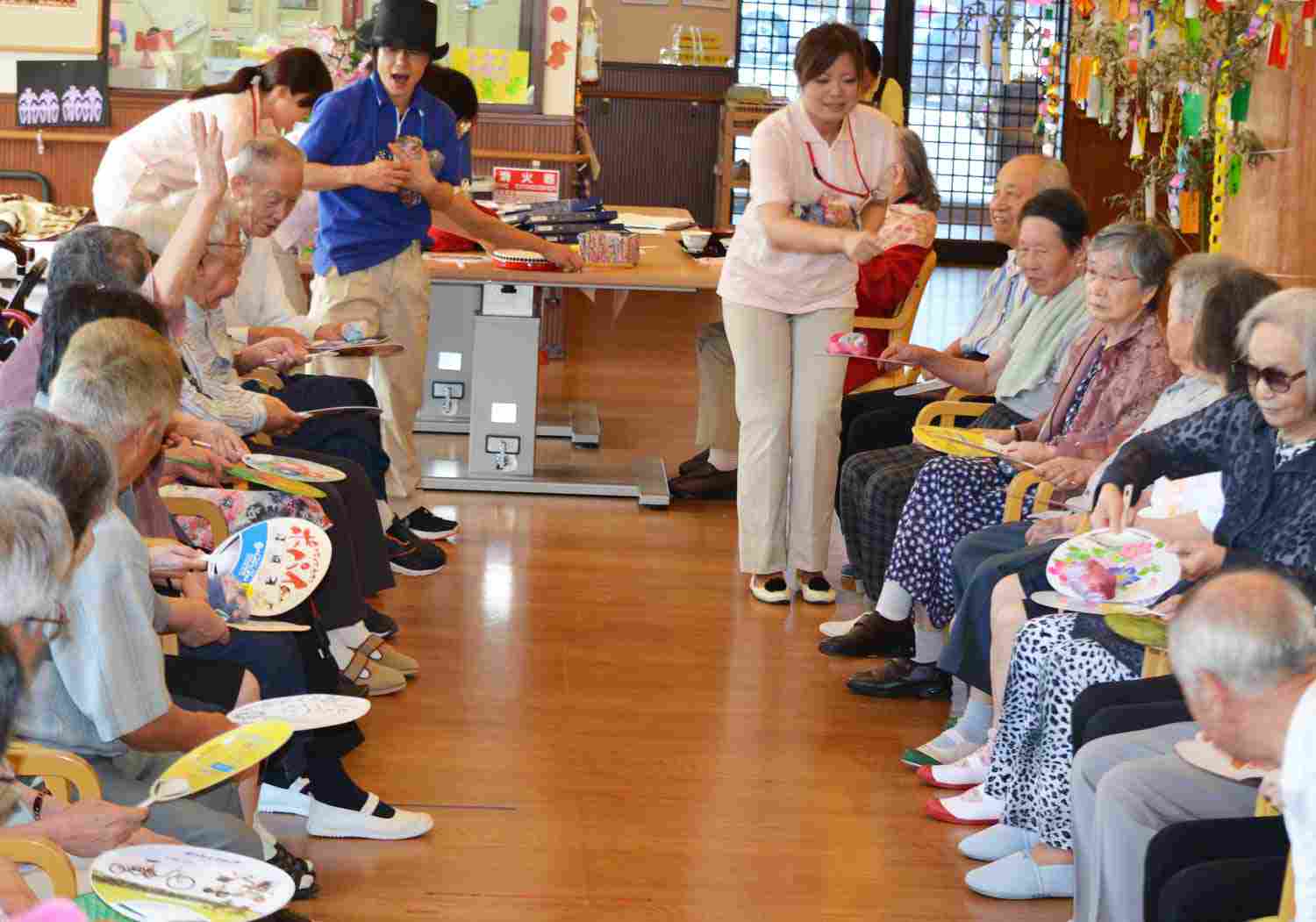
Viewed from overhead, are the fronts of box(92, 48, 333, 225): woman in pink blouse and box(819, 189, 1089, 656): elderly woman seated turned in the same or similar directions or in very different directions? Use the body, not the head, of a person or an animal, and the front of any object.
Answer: very different directions

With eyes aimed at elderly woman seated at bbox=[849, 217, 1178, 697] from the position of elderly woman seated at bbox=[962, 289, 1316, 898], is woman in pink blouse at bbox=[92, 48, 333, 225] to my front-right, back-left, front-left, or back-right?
front-left

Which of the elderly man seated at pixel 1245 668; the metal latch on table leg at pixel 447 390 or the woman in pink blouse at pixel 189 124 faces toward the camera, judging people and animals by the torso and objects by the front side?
the metal latch on table leg

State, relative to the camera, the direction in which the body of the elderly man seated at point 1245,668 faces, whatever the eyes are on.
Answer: to the viewer's left

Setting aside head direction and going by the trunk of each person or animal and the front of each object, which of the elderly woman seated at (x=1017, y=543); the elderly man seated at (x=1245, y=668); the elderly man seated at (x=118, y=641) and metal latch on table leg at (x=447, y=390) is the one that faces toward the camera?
the metal latch on table leg

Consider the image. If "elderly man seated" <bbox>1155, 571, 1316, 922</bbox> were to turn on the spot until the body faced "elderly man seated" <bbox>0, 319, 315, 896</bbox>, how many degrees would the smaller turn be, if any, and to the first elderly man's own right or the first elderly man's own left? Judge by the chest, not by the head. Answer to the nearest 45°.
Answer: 0° — they already face them

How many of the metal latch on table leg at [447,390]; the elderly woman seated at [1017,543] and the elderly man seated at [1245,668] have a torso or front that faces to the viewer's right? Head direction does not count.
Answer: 0

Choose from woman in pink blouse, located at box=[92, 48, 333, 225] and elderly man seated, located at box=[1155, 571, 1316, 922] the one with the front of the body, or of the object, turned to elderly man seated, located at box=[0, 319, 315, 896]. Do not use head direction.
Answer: elderly man seated, located at box=[1155, 571, 1316, 922]

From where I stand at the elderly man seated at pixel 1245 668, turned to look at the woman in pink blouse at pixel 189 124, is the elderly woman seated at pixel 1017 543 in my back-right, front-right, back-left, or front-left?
front-right

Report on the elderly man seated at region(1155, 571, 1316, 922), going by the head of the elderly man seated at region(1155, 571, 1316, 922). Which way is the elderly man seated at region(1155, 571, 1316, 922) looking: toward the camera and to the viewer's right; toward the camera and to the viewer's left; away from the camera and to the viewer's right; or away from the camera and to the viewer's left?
away from the camera and to the viewer's left

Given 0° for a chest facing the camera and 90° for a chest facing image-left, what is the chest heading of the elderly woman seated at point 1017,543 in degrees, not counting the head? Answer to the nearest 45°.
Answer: approximately 90°

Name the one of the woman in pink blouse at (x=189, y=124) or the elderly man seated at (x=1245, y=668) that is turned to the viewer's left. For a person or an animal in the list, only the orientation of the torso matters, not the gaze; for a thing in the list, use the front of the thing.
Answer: the elderly man seated

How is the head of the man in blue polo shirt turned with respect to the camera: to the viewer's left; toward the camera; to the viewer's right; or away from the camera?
toward the camera

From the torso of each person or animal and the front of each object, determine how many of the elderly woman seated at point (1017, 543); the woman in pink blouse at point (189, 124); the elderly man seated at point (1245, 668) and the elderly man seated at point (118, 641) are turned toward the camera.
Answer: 0

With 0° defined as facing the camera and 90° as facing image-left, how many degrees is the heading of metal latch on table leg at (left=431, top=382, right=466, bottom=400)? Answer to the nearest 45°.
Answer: approximately 0°

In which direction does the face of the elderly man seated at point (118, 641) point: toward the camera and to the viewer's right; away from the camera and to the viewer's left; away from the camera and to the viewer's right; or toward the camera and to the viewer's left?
away from the camera and to the viewer's right

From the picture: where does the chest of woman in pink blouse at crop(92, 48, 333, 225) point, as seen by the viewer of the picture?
to the viewer's right

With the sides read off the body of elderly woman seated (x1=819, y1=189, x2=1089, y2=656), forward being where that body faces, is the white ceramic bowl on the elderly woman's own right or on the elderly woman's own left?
on the elderly woman's own right

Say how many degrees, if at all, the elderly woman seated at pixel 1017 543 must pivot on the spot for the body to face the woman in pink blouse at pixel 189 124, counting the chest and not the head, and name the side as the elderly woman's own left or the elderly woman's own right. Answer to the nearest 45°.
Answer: approximately 45° to the elderly woman's own right

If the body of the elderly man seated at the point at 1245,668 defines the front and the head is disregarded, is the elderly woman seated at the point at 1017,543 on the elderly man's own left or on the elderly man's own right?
on the elderly man's own right
